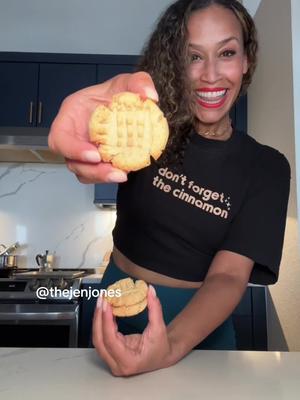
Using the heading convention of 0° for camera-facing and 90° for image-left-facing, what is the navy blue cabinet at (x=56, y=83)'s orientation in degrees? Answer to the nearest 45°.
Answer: approximately 0°

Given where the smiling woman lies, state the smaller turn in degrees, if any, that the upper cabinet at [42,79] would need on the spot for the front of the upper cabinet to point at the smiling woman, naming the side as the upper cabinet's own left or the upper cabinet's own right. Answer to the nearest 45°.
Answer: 0° — it already faces them

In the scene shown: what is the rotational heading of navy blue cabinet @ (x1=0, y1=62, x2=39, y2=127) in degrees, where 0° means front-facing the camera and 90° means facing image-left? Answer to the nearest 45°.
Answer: approximately 0°

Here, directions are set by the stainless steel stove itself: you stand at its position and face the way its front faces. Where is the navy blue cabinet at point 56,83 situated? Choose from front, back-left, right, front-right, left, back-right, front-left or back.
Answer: back

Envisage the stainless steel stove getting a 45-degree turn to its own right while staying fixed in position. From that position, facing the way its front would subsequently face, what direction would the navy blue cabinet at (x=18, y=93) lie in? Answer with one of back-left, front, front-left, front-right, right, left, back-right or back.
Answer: back-right
